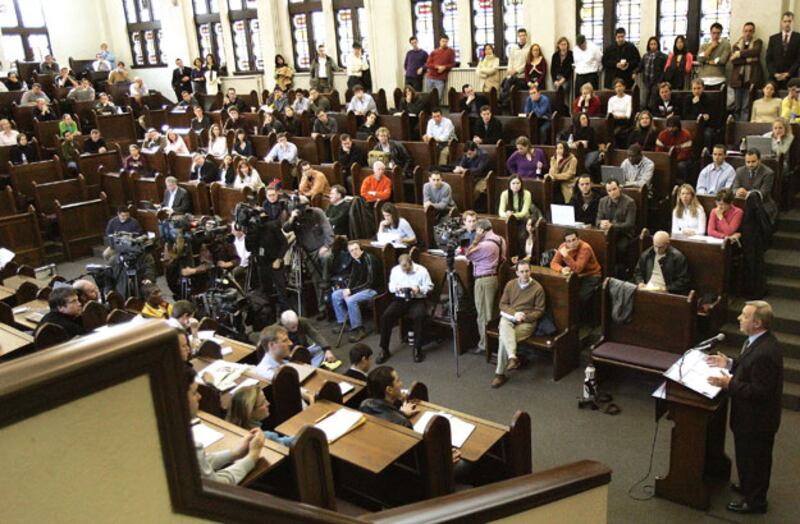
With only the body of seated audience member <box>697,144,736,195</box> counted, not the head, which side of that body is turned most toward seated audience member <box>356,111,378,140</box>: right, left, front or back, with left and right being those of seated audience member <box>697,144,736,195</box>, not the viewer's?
right

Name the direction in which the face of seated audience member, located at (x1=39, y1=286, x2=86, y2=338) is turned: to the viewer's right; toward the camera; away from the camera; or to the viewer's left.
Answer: to the viewer's right

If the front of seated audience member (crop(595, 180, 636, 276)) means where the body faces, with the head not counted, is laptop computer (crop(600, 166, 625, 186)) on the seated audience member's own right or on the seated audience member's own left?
on the seated audience member's own right

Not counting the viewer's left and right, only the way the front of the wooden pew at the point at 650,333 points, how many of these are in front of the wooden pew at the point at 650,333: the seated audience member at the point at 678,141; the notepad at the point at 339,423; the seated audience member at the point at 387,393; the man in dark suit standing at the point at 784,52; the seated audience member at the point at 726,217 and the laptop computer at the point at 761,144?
2

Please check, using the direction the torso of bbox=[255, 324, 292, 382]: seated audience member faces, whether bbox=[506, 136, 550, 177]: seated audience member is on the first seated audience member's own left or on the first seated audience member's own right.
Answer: on the first seated audience member's own left

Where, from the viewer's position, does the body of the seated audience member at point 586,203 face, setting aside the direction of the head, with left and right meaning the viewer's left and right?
facing the viewer

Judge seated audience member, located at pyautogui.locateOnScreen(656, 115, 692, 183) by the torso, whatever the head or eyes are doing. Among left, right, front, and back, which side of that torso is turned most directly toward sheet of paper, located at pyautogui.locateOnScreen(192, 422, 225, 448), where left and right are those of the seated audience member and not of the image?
front

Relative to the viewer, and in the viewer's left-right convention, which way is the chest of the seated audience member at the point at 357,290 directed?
facing the viewer and to the left of the viewer

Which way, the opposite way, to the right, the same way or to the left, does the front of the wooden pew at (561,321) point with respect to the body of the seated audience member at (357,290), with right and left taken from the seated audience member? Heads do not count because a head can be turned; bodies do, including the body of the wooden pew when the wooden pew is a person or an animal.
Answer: the same way

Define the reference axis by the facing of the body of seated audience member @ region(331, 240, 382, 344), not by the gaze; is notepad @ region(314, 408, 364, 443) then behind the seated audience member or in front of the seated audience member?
in front

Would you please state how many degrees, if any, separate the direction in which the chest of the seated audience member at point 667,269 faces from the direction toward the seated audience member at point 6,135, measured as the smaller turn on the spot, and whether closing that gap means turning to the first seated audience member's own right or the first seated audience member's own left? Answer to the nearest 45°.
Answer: approximately 90° to the first seated audience member's own right

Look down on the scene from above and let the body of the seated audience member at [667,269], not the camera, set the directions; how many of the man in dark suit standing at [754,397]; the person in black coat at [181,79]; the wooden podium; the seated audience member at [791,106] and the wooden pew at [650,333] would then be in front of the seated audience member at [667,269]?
3

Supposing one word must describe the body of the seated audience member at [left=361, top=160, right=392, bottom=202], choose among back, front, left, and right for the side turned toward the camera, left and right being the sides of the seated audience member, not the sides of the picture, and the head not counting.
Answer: front

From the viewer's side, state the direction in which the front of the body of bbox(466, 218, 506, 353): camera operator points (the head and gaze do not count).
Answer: to the viewer's left

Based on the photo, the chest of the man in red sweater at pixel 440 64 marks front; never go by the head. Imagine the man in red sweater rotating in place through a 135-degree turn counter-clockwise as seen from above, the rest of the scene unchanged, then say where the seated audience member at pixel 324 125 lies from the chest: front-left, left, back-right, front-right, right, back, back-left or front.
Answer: back

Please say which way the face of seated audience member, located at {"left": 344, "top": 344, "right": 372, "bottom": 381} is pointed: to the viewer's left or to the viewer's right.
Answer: to the viewer's right

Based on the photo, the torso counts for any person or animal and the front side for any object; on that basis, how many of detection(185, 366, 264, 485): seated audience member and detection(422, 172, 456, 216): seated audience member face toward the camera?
1

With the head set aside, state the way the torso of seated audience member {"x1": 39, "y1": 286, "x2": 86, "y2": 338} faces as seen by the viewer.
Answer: to the viewer's right

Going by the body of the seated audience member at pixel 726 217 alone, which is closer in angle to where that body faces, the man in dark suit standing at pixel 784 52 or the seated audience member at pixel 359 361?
the seated audience member

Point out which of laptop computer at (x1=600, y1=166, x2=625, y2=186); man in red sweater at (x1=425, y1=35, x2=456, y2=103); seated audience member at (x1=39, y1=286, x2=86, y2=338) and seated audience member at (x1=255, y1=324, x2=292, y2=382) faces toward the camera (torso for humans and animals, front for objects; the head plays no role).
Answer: the man in red sweater
